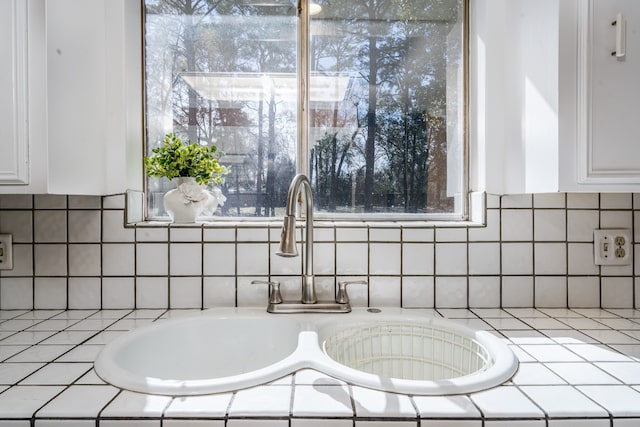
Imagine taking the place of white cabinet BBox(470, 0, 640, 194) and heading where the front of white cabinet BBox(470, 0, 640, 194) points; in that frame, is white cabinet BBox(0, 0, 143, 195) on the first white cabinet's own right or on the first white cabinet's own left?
on the first white cabinet's own right

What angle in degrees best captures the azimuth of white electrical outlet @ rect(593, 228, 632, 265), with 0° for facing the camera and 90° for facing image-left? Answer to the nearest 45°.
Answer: approximately 0°

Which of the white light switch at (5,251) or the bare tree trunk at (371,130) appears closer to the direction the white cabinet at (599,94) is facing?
the white light switch

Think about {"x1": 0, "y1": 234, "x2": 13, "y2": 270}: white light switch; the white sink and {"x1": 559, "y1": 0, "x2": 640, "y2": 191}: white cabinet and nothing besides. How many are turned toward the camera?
3

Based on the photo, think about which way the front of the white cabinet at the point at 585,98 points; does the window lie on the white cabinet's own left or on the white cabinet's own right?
on the white cabinet's own right
